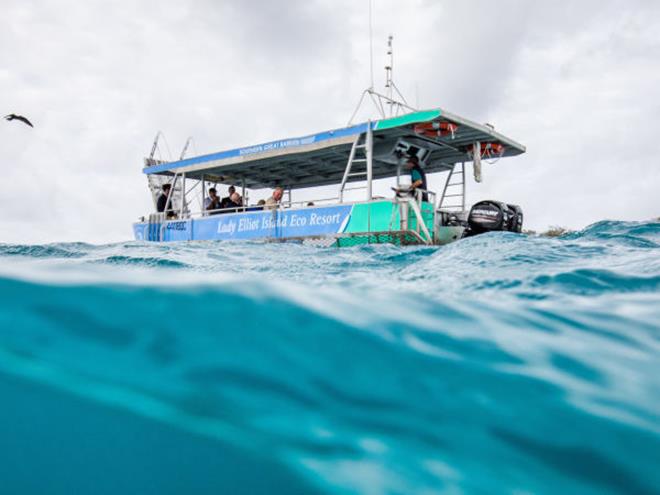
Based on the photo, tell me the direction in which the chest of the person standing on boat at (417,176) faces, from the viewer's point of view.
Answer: to the viewer's left

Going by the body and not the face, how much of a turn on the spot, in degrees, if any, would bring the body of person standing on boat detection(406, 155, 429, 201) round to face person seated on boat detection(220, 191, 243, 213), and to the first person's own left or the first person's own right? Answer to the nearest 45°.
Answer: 0° — they already face them

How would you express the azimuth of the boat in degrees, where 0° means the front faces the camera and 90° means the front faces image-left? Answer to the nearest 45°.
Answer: approximately 135°

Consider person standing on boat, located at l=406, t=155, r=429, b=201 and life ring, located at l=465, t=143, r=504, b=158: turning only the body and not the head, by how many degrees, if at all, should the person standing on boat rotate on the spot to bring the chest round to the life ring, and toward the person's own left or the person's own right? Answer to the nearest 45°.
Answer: approximately 180°
